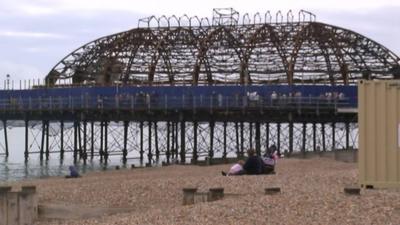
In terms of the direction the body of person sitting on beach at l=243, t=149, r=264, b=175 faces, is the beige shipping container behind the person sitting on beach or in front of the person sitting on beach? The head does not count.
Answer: behind

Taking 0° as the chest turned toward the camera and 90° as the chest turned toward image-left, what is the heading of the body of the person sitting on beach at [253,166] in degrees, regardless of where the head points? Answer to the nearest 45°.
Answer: approximately 135°

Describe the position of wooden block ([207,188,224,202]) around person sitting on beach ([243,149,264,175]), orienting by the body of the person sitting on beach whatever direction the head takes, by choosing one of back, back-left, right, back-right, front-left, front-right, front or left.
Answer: back-left

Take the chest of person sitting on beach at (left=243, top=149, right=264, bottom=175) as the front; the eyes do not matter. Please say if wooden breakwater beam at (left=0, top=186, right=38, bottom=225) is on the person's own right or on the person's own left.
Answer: on the person's own left
